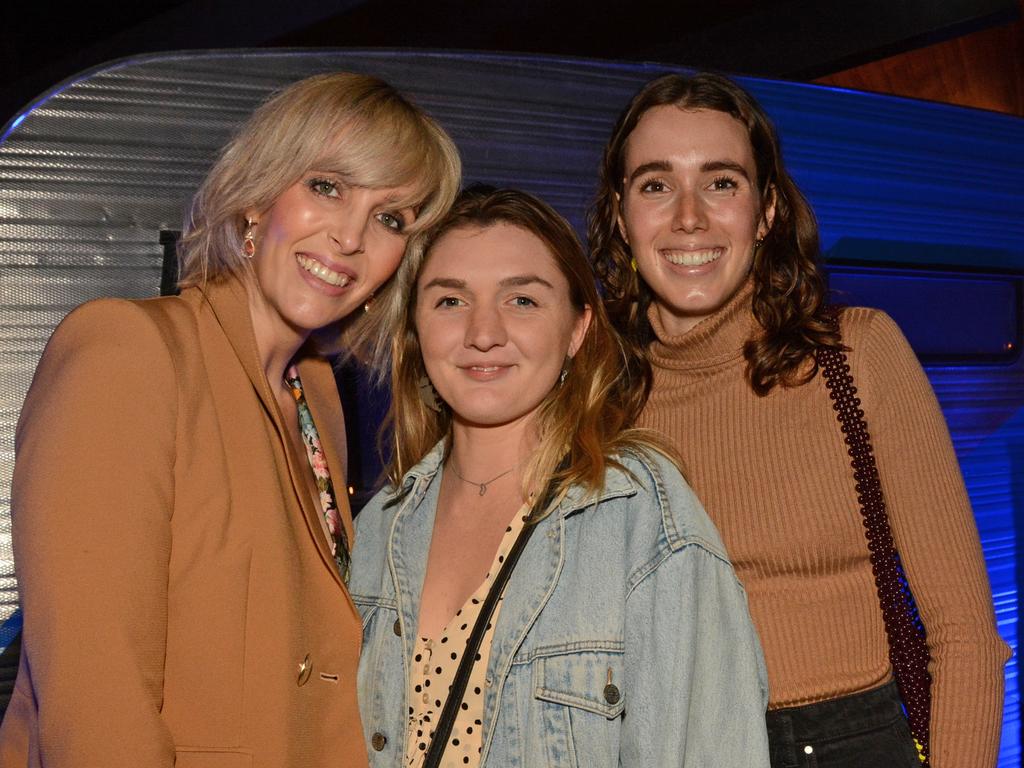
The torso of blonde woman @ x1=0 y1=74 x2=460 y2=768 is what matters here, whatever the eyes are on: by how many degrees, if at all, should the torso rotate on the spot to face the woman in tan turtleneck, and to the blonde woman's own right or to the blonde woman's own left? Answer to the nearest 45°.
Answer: approximately 45° to the blonde woman's own left

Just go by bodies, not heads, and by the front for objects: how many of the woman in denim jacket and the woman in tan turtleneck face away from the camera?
0

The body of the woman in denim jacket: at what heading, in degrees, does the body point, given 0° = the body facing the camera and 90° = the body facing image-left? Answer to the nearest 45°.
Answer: approximately 45°
